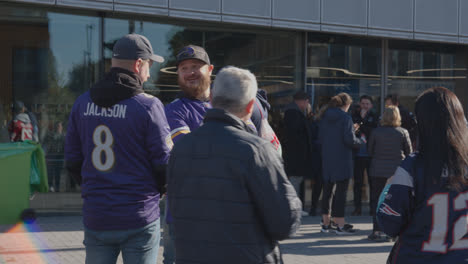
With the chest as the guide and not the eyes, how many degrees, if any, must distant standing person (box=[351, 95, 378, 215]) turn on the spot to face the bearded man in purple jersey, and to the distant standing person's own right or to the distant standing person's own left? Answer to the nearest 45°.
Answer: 0° — they already face them

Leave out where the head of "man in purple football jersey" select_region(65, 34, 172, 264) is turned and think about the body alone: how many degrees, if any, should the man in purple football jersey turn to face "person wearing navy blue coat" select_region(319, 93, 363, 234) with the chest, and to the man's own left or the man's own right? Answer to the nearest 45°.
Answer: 0° — they already face them

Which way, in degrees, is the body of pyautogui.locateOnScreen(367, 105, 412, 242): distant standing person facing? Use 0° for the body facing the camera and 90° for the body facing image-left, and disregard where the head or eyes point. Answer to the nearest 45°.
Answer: approximately 180°

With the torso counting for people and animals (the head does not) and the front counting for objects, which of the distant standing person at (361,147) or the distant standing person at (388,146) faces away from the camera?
the distant standing person at (388,146)

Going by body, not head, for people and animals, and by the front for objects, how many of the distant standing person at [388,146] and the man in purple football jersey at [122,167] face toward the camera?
0

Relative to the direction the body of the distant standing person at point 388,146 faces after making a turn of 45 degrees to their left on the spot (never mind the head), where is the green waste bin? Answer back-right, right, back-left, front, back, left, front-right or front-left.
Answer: front-left

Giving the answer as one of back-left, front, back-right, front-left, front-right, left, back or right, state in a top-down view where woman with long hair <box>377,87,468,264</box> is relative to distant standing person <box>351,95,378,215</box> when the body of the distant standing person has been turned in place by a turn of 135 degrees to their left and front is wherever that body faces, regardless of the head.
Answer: back-right

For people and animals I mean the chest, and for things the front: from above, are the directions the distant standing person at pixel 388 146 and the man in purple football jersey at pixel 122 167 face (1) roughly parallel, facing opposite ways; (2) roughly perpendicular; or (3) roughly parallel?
roughly parallel

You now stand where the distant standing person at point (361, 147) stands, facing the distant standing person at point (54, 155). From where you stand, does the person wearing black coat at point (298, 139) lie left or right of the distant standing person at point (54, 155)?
left

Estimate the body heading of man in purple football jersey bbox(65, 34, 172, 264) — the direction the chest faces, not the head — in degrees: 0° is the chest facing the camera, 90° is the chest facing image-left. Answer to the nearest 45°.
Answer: approximately 225°

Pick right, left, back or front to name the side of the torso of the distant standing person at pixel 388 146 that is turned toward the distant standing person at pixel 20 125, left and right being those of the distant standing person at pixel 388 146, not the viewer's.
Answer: left

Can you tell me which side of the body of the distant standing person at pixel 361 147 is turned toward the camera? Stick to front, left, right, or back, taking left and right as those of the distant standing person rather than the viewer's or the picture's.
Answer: front

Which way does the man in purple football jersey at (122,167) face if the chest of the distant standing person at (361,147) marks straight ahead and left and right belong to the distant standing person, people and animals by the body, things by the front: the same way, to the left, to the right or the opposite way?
the opposite way

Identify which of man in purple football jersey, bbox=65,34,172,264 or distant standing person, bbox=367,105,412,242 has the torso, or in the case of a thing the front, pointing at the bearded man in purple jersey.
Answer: the man in purple football jersey

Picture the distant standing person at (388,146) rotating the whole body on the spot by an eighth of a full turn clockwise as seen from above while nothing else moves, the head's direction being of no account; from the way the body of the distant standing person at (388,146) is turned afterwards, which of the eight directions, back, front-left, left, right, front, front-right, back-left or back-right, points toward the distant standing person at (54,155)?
back-left
